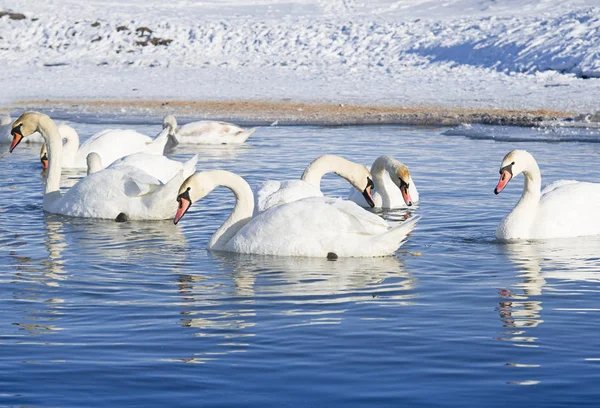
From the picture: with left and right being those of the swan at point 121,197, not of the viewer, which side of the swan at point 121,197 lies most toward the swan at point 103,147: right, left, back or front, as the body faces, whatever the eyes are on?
right

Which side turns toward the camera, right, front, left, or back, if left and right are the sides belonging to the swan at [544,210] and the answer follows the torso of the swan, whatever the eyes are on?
left

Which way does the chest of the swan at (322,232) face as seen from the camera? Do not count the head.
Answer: to the viewer's left

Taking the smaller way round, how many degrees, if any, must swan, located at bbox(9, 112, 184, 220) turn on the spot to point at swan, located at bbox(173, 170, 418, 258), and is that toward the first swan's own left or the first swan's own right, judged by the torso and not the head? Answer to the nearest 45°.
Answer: approximately 135° to the first swan's own left

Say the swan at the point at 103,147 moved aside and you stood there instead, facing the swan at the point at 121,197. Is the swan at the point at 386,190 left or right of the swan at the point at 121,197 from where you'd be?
left

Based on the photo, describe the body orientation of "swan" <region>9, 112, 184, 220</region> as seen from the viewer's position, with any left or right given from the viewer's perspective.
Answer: facing to the left of the viewer

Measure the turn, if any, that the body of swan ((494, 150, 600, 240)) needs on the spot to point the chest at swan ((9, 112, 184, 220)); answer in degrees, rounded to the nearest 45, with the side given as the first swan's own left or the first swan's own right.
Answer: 0° — it already faces it

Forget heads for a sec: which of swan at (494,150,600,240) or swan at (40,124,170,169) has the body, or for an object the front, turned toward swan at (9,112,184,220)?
swan at (494,150,600,240)

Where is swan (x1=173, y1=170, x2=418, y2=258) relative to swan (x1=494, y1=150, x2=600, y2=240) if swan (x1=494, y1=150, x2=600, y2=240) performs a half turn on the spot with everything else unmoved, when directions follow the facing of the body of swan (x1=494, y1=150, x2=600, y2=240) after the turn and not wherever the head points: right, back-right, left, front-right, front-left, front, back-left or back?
back-right

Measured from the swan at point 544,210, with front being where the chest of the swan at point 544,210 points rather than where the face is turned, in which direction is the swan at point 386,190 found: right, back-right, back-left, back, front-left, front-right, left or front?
front-right

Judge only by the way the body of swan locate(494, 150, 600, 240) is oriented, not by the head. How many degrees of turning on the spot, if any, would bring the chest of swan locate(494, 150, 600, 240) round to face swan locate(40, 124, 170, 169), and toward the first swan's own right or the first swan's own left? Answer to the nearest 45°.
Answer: approximately 45° to the first swan's own right

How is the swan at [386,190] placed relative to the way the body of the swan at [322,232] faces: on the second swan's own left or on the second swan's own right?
on the second swan's own right

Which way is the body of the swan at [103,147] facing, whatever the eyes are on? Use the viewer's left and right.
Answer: facing to the left of the viewer
